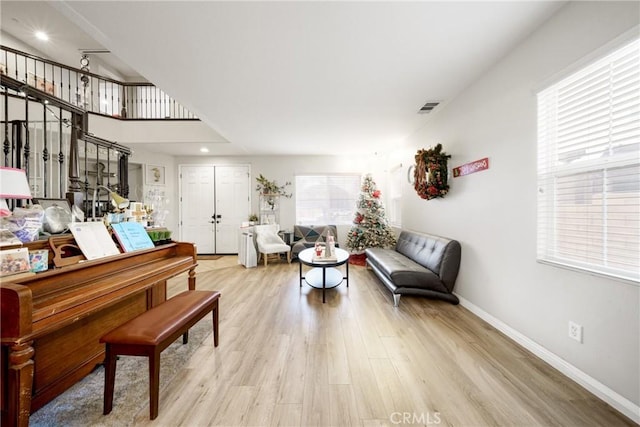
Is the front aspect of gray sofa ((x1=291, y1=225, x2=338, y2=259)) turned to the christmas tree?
no

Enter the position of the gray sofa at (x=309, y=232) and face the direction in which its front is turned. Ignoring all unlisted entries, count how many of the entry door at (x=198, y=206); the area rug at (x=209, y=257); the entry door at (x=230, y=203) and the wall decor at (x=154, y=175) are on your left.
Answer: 0

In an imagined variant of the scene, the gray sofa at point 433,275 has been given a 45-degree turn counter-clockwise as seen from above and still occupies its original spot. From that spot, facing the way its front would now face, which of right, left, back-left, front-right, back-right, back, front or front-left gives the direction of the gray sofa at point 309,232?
back-right

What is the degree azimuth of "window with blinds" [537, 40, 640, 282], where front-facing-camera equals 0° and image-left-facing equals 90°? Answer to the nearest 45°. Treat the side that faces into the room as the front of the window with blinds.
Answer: approximately 45°

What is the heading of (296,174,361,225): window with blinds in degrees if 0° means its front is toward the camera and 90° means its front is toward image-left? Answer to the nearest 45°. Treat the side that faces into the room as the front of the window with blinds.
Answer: approximately 0°

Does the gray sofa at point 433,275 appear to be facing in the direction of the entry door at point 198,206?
no

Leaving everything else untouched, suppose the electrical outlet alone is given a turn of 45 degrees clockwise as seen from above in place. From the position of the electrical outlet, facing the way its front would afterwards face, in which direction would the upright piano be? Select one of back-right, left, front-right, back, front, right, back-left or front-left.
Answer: front-left

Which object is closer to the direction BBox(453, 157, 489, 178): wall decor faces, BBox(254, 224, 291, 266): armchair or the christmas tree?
the armchair

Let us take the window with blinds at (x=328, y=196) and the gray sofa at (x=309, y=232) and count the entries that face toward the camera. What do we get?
2

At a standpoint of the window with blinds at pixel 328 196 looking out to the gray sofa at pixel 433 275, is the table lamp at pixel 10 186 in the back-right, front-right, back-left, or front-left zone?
front-right

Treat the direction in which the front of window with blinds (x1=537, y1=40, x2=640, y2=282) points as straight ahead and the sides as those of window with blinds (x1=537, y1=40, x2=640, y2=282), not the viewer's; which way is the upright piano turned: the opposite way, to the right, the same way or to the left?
the opposite way

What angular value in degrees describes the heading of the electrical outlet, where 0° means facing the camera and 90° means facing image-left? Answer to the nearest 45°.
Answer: approximately 45°

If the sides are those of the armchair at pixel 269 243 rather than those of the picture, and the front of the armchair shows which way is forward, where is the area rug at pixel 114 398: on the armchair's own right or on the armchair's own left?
on the armchair's own right

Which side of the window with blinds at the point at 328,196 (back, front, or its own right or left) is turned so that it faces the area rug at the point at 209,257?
right

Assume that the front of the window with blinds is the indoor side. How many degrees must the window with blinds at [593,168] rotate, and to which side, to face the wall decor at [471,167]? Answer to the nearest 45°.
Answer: approximately 90° to its right

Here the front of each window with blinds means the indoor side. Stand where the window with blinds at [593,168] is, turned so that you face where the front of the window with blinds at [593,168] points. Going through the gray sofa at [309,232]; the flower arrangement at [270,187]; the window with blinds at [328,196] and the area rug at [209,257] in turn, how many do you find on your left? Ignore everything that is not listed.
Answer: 0

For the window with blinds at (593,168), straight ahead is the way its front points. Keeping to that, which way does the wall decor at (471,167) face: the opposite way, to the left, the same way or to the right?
the same way

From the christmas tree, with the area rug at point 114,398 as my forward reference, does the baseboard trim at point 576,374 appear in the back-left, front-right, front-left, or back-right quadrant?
front-left

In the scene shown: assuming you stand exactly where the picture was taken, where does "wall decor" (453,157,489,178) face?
facing the viewer and to the left of the viewer
